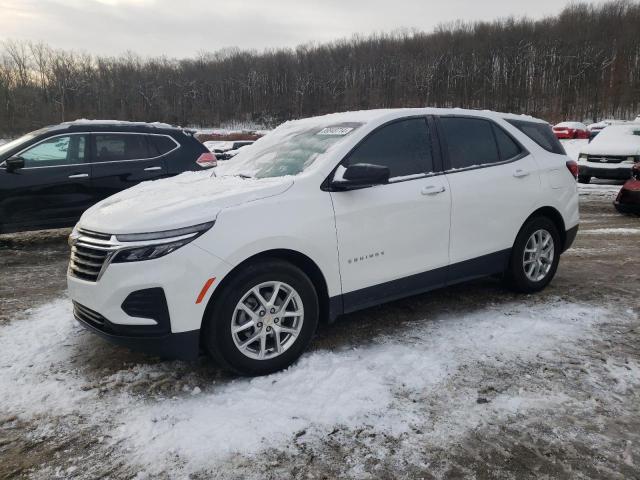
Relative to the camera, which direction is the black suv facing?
to the viewer's left

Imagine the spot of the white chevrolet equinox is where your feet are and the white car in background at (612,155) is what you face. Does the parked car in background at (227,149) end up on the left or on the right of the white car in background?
left

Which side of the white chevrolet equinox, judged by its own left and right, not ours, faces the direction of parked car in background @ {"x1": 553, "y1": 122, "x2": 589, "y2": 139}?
back

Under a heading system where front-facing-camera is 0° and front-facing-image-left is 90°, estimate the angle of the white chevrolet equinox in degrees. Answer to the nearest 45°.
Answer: approximately 45°

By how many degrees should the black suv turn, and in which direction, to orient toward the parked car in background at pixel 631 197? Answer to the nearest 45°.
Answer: approximately 180°

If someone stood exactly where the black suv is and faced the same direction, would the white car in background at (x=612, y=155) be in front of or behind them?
behind

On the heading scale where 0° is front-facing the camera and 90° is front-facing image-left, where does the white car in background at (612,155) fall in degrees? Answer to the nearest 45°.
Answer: approximately 45°

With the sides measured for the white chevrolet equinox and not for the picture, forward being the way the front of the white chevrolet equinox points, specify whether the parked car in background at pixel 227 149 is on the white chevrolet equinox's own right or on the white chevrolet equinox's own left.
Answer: on the white chevrolet equinox's own right

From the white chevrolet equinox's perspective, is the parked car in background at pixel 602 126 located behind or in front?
behind
